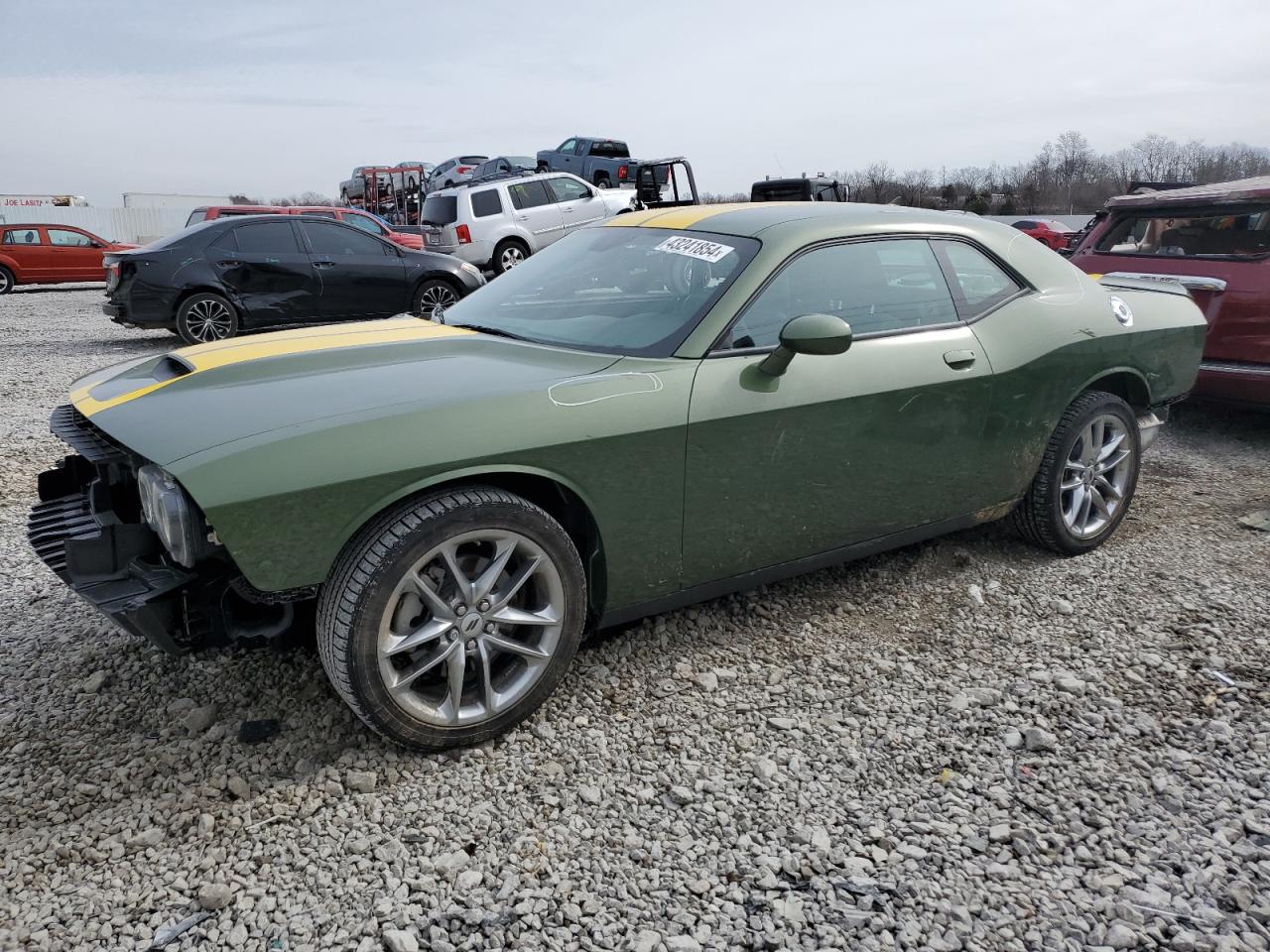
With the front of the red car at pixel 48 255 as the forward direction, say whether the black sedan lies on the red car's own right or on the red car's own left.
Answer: on the red car's own right

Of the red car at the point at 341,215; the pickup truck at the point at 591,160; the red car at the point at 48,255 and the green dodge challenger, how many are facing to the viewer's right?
2

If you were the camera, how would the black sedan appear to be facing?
facing to the right of the viewer

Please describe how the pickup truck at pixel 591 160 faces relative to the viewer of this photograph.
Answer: facing away from the viewer and to the left of the viewer

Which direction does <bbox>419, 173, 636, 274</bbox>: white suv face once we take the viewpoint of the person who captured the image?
facing away from the viewer and to the right of the viewer

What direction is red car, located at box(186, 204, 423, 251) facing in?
to the viewer's right

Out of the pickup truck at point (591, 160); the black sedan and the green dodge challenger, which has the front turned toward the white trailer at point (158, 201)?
the pickup truck

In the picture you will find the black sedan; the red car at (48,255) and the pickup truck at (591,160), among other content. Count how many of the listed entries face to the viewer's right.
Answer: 2

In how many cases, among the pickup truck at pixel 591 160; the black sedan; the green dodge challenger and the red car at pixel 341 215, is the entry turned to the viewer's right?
2

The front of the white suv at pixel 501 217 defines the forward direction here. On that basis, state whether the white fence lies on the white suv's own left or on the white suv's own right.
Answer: on the white suv's own left

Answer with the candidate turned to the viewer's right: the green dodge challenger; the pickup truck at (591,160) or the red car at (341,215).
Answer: the red car

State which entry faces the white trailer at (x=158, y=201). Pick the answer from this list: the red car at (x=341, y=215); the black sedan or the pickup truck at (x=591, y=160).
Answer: the pickup truck

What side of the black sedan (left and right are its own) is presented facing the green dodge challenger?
right

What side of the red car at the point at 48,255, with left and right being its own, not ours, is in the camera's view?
right

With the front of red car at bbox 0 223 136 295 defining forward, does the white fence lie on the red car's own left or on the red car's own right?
on the red car's own left
